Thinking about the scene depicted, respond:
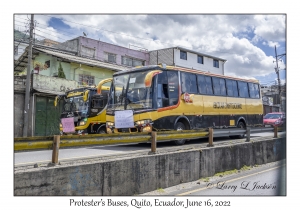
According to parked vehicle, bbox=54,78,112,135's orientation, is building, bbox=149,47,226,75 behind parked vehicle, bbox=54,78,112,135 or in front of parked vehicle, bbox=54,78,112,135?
behind

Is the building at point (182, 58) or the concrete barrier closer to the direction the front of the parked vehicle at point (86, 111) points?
the concrete barrier

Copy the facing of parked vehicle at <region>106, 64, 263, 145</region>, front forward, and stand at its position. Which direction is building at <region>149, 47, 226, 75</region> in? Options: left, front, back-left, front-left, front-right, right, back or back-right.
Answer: back-right

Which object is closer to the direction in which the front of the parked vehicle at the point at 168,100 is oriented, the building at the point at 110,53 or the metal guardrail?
the metal guardrail

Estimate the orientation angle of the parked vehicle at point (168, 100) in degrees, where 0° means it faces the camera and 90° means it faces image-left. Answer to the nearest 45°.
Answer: approximately 45°
